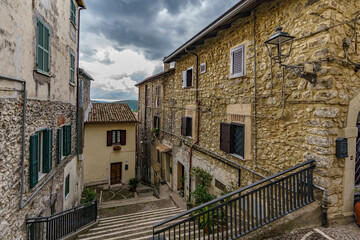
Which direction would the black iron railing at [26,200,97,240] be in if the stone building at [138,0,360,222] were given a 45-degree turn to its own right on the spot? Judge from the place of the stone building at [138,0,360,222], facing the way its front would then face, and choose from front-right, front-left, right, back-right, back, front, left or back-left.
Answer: front

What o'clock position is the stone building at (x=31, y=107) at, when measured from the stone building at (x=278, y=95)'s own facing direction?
the stone building at (x=31, y=107) is roughly at 1 o'clock from the stone building at (x=278, y=95).

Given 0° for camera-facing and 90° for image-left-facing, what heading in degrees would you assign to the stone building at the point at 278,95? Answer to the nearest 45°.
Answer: approximately 45°

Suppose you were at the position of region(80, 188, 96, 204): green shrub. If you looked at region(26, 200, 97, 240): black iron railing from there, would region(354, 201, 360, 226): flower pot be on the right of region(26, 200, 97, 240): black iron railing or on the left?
left

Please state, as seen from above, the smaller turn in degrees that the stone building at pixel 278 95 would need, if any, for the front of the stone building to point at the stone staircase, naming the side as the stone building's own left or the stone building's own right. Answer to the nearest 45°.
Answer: approximately 45° to the stone building's own right

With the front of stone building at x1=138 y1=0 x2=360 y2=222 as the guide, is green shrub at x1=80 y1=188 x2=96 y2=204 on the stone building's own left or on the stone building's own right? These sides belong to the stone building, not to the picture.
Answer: on the stone building's own right
